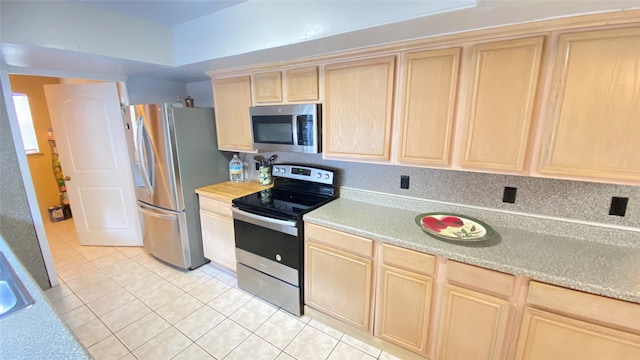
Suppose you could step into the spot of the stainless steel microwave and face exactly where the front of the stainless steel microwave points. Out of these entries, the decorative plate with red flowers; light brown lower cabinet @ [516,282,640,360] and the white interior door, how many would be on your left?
2

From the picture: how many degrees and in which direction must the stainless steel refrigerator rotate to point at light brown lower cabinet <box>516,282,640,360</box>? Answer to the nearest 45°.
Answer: approximately 90° to its left

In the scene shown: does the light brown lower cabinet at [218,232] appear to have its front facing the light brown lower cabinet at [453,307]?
no

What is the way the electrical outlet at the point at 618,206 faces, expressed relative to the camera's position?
facing the viewer

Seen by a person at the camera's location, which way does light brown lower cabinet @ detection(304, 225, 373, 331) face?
facing the viewer and to the left of the viewer

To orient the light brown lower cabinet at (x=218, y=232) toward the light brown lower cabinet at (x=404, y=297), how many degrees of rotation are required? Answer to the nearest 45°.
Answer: approximately 90° to its left

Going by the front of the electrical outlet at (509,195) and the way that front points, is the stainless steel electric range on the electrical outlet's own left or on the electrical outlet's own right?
on the electrical outlet's own right

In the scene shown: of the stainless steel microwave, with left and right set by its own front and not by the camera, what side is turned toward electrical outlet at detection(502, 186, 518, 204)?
left

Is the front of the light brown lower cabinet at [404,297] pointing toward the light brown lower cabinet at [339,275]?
no

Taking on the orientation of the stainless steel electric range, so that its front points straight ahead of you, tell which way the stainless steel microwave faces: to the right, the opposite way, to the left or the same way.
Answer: the same way

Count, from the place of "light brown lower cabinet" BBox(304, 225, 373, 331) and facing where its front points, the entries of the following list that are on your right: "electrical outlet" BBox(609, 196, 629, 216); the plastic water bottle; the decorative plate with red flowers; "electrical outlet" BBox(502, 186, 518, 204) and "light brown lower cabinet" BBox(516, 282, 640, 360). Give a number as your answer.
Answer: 1

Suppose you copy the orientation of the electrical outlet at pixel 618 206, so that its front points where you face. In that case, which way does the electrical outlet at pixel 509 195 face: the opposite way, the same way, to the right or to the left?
the same way

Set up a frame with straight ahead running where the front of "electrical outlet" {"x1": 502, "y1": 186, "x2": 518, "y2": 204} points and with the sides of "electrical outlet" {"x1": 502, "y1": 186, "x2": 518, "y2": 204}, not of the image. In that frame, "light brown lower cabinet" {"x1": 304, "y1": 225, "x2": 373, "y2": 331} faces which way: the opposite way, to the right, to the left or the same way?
the same way

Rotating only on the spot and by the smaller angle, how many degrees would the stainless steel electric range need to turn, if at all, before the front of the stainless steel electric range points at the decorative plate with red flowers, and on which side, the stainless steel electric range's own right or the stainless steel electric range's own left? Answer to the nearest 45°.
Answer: approximately 90° to the stainless steel electric range's own left

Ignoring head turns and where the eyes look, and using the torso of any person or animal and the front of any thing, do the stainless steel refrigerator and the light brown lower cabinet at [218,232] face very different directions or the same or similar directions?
same or similar directions

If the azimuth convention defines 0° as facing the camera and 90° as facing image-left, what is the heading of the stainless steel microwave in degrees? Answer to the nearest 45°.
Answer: approximately 45°

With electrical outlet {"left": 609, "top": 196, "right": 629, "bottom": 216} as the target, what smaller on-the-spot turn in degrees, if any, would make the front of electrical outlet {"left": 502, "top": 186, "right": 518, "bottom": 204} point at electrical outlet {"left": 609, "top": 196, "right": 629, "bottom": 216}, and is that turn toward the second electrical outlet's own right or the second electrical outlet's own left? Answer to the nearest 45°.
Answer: approximately 90° to the second electrical outlet's own left
